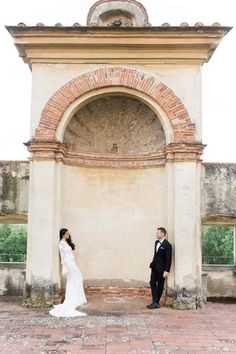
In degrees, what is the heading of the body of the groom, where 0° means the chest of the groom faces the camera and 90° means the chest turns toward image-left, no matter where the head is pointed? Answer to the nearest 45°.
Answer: approximately 45°

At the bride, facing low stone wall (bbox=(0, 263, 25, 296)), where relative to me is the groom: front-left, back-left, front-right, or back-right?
back-right

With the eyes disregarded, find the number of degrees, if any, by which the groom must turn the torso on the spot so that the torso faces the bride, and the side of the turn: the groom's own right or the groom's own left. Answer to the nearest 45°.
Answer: approximately 45° to the groom's own right

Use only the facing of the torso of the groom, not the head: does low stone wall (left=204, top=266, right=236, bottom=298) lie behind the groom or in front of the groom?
behind

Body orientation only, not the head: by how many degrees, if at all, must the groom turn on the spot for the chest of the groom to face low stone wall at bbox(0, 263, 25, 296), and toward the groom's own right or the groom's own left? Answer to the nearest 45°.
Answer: approximately 90° to the groom's own right

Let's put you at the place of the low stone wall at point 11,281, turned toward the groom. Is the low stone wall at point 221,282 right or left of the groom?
left

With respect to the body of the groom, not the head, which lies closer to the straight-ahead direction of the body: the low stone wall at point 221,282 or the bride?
the bride
